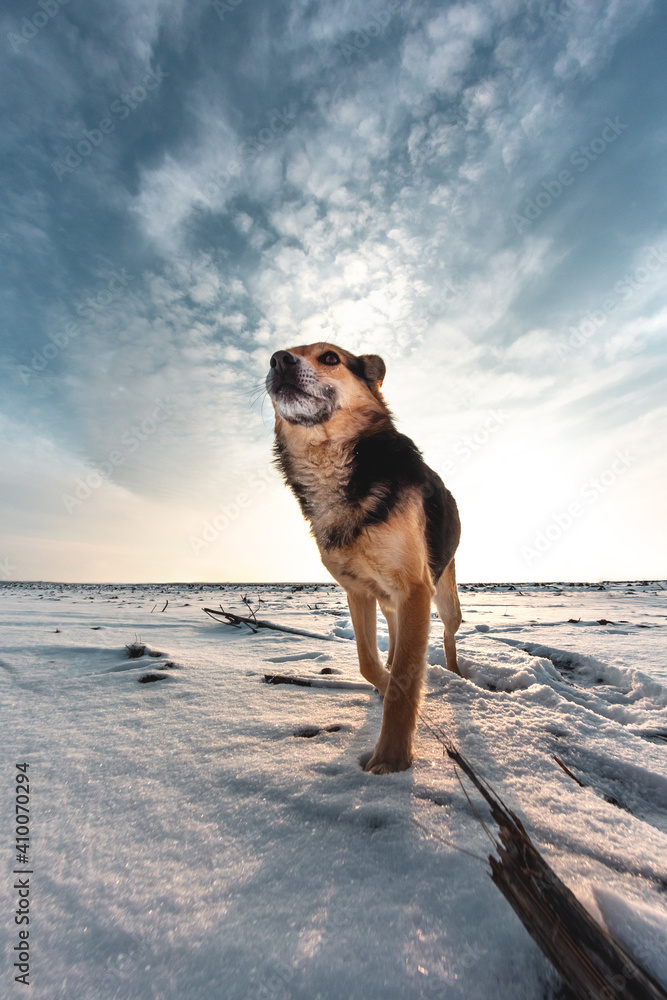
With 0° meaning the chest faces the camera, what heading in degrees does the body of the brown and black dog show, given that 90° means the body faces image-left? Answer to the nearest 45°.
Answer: approximately 45°
